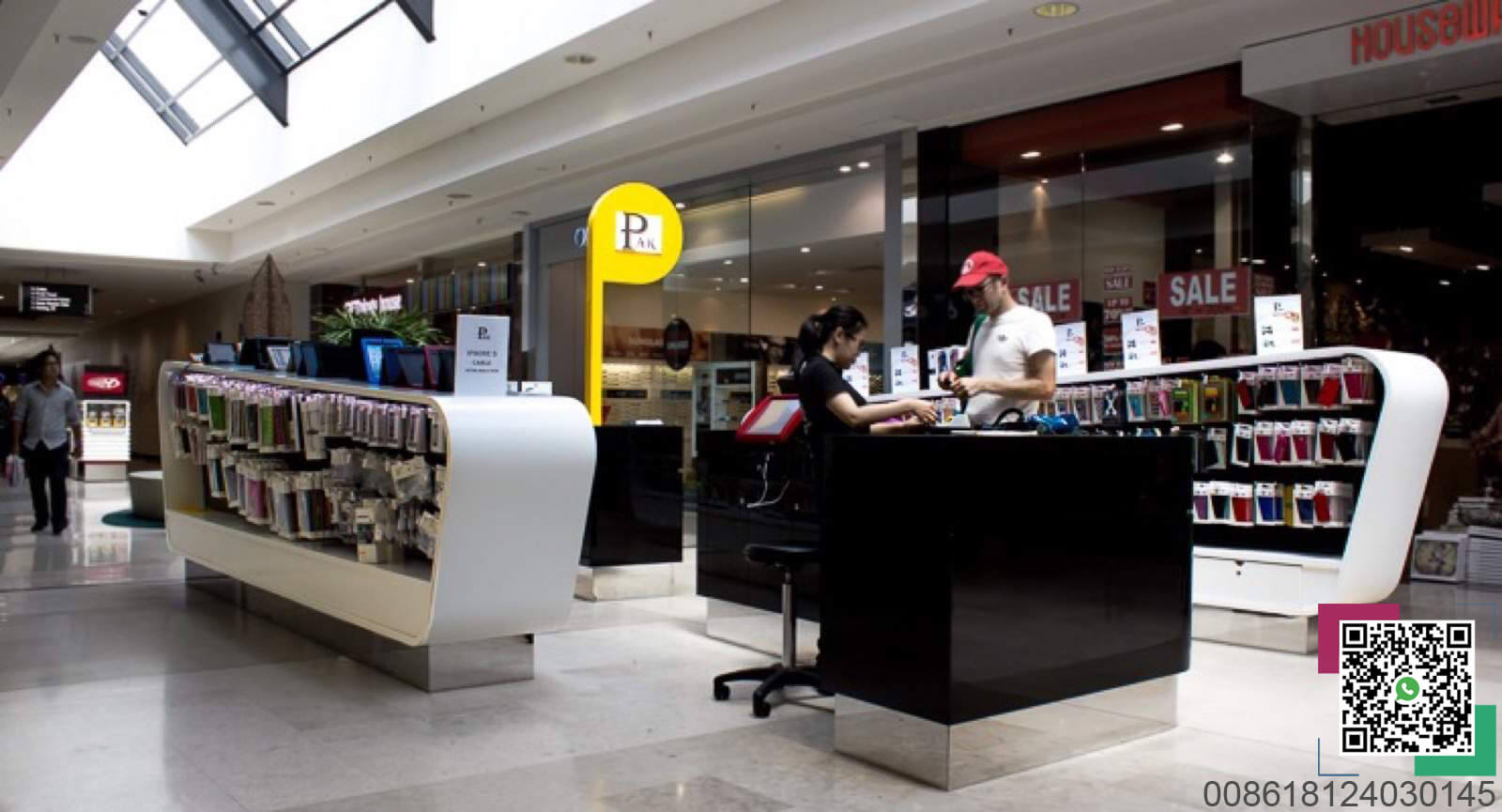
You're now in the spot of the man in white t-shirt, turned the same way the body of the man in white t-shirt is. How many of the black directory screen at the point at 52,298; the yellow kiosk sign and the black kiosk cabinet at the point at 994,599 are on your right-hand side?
2

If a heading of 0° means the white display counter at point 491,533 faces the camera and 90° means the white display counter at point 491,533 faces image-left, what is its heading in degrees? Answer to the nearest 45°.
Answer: approximately 45°

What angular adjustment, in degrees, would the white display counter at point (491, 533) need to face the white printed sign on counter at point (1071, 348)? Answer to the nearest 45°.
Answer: approximately 135° to its left

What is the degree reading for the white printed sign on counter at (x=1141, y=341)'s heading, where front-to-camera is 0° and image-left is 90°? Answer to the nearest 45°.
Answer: approximately 0°

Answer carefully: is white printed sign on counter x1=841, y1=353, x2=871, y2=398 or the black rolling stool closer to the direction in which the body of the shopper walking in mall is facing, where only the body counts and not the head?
the black rolling stool

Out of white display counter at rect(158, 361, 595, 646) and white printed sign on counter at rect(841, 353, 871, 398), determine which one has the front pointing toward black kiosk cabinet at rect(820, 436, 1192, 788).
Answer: the white printed sign on counter

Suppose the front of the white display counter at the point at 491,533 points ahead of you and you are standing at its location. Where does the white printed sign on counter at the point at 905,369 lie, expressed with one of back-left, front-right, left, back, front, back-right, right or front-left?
back

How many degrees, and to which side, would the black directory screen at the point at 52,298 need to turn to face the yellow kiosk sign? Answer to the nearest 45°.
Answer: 0° — it already faces it
